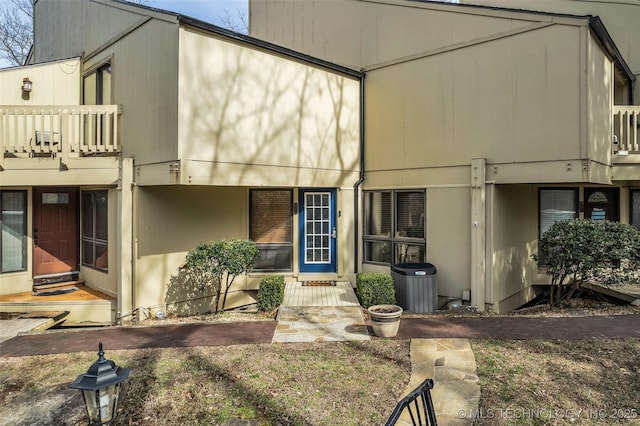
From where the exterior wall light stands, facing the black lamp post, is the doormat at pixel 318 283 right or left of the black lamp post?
left

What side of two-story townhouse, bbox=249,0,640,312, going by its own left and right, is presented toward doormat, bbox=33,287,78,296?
right

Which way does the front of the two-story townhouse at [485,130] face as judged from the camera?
facing the viewer

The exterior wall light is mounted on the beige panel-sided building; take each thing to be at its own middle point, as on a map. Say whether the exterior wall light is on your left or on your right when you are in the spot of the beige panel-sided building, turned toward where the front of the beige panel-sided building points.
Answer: on your right

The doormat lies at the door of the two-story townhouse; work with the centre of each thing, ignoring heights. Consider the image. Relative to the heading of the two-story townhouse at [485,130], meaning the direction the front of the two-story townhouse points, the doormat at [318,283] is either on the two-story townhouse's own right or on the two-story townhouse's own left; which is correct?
on the two-story townhouse's own right

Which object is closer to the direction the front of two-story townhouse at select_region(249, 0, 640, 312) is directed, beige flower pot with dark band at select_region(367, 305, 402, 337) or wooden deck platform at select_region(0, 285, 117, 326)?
the beige flower pot with dark band

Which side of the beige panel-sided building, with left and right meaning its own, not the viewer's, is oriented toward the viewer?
front

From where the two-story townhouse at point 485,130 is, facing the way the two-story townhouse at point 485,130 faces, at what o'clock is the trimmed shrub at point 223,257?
The trimmed shrub is roughly at 2 o'clock from the two-story townhouse.
